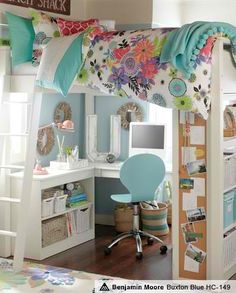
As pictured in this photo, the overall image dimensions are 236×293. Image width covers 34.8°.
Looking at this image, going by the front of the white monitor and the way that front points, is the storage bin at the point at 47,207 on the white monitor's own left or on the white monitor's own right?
on the white monitor's own right

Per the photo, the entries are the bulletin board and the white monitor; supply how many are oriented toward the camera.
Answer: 2

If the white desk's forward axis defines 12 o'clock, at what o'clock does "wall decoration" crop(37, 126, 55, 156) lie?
The wall decoration is roughly at 3 o'clock from the white desk.

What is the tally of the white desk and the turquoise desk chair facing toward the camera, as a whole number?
1

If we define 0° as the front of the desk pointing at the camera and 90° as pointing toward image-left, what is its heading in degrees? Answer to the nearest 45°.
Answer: approximately 315°

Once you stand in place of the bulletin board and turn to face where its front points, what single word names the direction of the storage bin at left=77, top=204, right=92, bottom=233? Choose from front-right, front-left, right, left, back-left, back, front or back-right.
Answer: back-right

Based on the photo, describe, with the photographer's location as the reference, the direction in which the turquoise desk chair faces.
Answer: facing away from the viewer and to the left of the viewer
